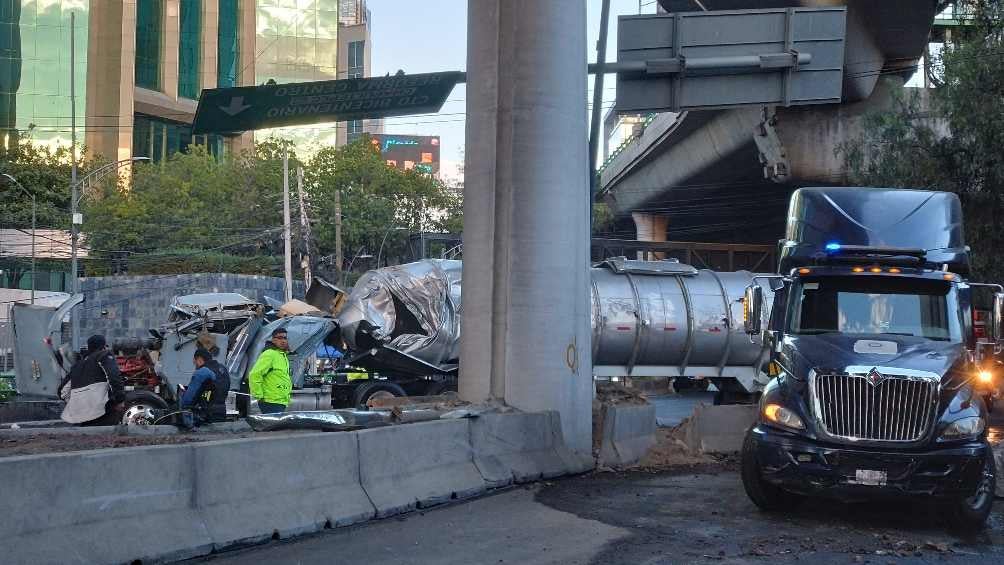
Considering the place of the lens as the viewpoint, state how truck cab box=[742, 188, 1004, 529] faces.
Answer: facing the viewer

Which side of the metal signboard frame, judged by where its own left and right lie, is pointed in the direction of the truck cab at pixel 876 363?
back

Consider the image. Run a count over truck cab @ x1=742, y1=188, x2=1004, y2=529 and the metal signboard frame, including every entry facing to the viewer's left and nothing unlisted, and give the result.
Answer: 0

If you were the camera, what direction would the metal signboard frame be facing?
facing away from the viewer

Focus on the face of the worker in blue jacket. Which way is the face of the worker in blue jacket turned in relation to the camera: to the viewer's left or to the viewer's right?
to the viewer's left

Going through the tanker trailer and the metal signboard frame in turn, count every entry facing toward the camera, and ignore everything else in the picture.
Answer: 0

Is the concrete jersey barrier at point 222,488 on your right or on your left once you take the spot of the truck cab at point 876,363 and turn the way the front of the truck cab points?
on your right

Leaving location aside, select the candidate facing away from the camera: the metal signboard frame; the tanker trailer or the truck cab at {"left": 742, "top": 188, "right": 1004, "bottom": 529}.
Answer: the metal signboard frame

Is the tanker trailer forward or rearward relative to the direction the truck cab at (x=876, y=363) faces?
rearward
